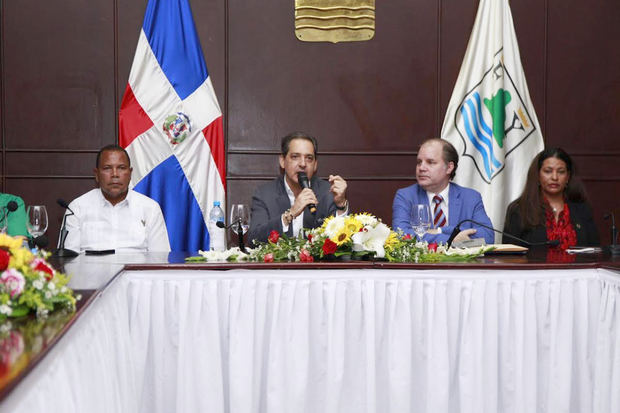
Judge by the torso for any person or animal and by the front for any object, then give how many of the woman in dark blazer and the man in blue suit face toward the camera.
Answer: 2

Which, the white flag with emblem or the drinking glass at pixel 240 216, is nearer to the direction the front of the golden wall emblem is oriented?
the drinking glass

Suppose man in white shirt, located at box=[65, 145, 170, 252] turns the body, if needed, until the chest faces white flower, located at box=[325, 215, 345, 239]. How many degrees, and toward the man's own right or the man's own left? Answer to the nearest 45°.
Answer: approximately 45° to the man's own left

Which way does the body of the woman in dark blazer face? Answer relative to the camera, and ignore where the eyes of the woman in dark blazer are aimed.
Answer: toward the camera

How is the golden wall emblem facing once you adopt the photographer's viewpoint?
facing the viewer

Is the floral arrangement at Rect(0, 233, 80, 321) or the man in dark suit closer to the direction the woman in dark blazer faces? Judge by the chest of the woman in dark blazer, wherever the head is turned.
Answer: the floral arrangement

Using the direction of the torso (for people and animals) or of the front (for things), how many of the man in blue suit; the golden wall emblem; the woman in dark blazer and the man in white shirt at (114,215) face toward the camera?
4

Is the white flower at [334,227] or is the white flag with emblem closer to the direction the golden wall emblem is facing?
the white flower

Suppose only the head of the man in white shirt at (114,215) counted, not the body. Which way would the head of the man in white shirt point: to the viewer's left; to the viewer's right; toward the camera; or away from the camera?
toward the camera

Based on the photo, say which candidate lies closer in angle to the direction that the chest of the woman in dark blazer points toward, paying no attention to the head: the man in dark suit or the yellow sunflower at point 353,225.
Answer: the yellow sunflower

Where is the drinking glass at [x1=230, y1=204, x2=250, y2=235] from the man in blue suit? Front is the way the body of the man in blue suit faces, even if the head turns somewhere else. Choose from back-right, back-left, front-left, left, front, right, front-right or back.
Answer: front-right

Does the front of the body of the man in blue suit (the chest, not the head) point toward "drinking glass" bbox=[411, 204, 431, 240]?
yes

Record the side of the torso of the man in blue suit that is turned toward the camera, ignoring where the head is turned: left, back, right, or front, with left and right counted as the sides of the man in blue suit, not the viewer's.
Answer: front

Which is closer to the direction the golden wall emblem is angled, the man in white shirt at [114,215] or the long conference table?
the long conference table
